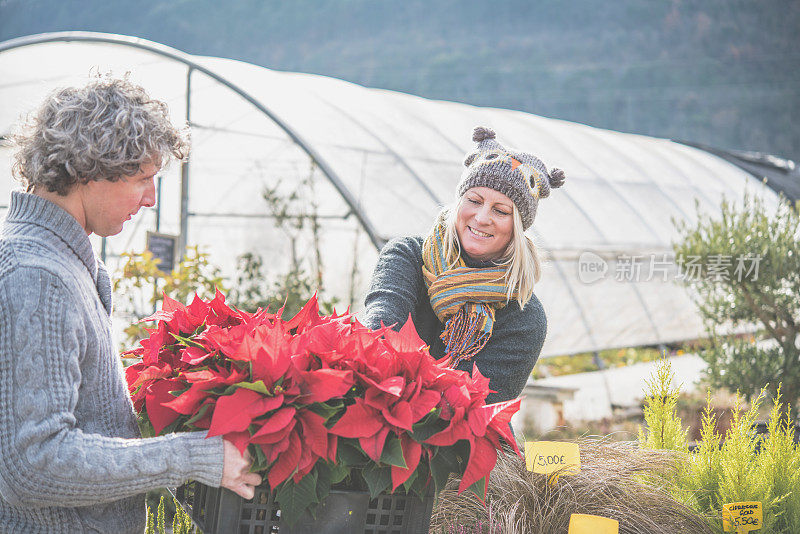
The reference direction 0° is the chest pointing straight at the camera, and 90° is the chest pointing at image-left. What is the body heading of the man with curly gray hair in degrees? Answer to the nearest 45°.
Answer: approximately 270°

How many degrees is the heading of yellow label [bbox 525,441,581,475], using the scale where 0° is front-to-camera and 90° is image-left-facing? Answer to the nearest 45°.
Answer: approximately 0°

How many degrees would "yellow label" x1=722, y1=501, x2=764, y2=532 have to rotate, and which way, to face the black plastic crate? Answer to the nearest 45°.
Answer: approximately 45° to its right

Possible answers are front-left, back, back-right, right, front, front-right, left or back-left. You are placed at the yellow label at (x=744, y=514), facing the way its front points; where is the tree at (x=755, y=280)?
back

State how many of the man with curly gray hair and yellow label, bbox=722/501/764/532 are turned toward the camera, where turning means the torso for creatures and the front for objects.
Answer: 1

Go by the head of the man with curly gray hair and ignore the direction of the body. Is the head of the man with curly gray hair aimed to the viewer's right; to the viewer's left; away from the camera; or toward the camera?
to the viewer's right

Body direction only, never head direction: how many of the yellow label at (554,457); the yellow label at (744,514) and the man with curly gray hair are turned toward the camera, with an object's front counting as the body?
2

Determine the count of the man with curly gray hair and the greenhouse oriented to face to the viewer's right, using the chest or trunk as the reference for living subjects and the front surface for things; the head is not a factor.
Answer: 1
